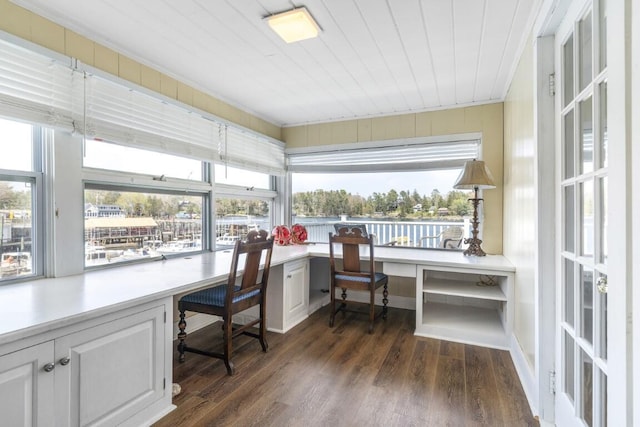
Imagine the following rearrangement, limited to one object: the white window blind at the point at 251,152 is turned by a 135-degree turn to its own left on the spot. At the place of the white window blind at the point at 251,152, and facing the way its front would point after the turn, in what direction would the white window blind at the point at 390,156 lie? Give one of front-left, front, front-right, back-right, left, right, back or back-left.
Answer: right

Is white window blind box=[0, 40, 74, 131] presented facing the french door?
yes

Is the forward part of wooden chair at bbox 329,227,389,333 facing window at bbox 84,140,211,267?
no

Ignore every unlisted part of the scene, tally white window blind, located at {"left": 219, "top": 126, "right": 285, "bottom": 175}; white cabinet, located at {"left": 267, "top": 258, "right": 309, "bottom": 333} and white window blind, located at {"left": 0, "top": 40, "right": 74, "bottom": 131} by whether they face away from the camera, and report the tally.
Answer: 0

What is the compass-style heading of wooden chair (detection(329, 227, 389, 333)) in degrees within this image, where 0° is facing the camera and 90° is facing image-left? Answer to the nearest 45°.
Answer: approximately 225°

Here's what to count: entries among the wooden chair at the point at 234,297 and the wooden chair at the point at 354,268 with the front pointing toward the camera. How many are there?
0

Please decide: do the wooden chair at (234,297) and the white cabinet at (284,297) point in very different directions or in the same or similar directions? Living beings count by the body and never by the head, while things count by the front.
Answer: very different directions

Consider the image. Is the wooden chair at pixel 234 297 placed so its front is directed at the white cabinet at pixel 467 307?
no

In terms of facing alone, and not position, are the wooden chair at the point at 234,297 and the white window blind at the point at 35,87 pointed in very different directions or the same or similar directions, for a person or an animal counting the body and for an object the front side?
very different directions

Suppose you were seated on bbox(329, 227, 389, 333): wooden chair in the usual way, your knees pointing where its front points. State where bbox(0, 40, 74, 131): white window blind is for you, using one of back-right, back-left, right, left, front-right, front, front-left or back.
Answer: back

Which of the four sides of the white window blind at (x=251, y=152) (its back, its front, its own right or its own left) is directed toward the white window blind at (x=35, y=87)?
right

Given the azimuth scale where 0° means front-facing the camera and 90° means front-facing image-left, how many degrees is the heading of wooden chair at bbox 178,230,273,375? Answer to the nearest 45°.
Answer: approximately 135°

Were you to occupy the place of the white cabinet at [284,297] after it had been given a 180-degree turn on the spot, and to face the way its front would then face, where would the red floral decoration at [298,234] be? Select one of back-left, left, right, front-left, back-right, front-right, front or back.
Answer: front-right

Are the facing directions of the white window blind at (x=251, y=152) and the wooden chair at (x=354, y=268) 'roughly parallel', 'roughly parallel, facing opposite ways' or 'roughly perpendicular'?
roughly perpendicular

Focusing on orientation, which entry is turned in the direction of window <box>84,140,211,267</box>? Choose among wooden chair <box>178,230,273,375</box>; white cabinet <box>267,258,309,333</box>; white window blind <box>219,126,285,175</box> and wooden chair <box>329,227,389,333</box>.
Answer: wooden chair <box>178,230,273,375</box>

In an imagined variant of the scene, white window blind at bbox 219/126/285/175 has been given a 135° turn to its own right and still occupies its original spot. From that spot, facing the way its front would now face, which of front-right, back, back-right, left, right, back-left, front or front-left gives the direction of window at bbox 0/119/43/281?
front-left

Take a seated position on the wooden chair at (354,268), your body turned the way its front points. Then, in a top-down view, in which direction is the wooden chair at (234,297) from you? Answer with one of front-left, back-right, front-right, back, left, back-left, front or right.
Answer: back
